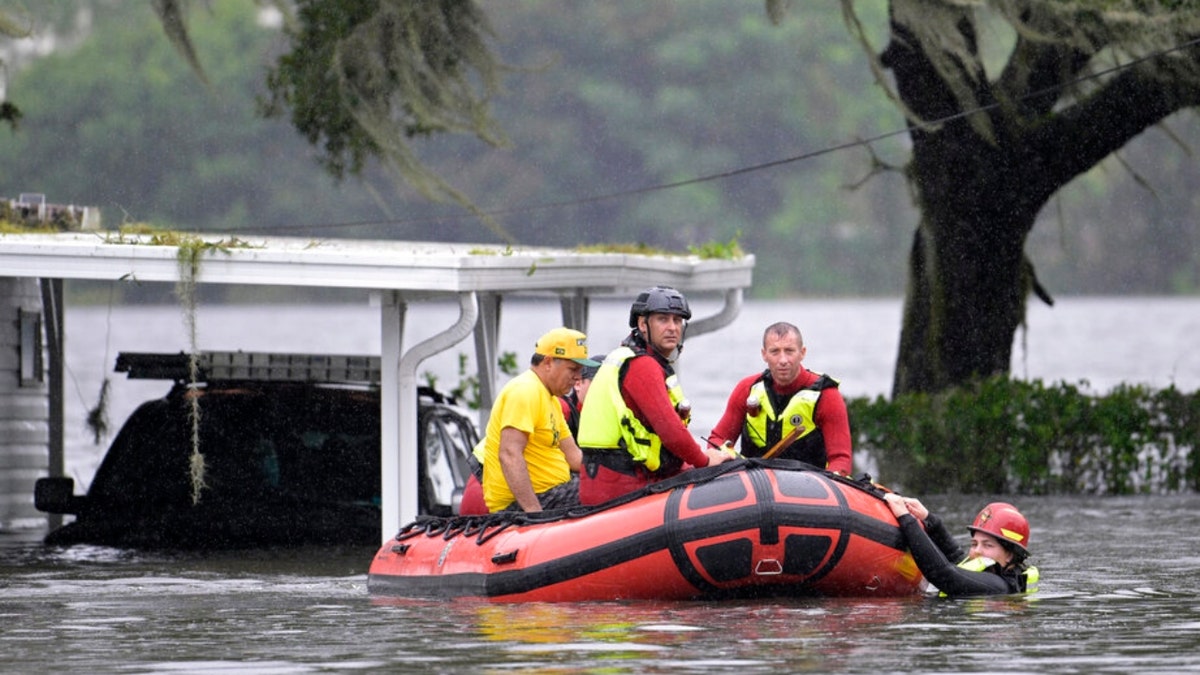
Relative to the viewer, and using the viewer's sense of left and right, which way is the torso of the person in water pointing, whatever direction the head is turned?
facing to the left of the viewer

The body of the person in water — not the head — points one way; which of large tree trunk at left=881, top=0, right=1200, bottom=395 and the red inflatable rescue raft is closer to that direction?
the red inflatable rescue raft

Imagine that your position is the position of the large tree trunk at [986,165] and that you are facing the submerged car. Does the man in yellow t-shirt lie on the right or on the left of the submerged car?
left

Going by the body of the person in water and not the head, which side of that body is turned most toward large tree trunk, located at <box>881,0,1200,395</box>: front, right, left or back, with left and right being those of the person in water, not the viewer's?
right

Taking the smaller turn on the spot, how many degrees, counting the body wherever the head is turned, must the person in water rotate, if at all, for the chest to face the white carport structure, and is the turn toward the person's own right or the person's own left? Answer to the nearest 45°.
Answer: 0° — they already face it

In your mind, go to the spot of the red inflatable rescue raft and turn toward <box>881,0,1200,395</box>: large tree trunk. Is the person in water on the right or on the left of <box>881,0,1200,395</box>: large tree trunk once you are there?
right

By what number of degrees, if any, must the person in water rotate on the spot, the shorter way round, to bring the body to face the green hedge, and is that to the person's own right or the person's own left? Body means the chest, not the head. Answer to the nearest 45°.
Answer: approximately 90° to the person's own right

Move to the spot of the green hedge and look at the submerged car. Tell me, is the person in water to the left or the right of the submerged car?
left

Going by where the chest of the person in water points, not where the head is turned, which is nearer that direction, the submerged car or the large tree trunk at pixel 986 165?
the submerged car

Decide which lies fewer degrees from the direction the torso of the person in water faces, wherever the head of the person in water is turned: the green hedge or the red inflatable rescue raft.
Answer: the red inflatable rescue raft

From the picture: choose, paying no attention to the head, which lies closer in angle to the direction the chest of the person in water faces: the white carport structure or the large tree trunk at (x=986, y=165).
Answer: the white carport structure
